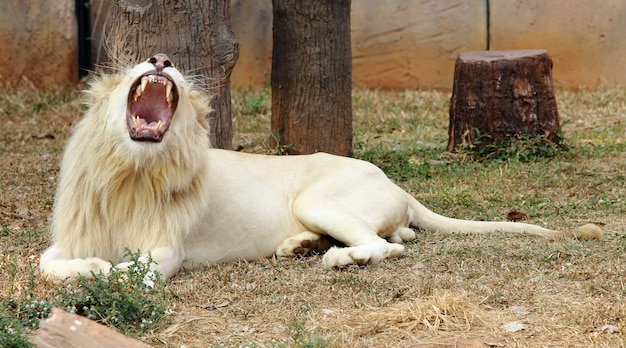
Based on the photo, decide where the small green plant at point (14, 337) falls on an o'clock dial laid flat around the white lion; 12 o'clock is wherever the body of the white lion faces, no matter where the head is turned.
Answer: The small green plant is roughly at 11 o'clock from the white lion.

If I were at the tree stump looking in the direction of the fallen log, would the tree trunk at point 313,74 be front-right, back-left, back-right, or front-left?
front-right

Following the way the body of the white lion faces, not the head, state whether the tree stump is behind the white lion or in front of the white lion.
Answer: behind

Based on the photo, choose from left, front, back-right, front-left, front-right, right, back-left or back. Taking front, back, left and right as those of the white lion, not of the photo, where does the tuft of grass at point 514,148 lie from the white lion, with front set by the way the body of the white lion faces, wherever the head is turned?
back

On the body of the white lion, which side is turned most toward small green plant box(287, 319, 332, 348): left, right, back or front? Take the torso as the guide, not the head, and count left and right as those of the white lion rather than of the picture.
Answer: left

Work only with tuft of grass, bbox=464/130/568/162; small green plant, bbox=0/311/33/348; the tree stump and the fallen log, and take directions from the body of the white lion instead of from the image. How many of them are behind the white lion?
2

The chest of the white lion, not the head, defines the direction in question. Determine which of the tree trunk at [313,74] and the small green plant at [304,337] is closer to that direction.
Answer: the small green plant

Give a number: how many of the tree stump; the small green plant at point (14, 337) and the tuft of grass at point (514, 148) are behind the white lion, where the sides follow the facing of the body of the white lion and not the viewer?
2

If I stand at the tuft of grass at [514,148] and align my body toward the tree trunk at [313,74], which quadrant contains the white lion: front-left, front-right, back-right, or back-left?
front-left

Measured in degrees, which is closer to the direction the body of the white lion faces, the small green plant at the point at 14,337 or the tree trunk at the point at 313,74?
the small green plant
